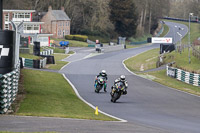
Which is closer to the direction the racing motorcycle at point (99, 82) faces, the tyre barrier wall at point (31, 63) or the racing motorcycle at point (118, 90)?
the racing motorcycle

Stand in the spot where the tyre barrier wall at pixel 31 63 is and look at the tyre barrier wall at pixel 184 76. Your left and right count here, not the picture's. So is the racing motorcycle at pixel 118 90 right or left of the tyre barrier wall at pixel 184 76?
right

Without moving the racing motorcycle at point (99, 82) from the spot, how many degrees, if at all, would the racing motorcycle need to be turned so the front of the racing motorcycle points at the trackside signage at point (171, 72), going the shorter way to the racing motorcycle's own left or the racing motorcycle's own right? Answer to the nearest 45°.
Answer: approximately 180°

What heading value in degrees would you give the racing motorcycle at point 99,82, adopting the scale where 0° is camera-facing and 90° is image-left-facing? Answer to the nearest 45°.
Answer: approximately 45°

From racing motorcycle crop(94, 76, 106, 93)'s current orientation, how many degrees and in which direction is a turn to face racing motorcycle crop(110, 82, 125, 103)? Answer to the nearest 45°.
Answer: approximately 45° to its left
